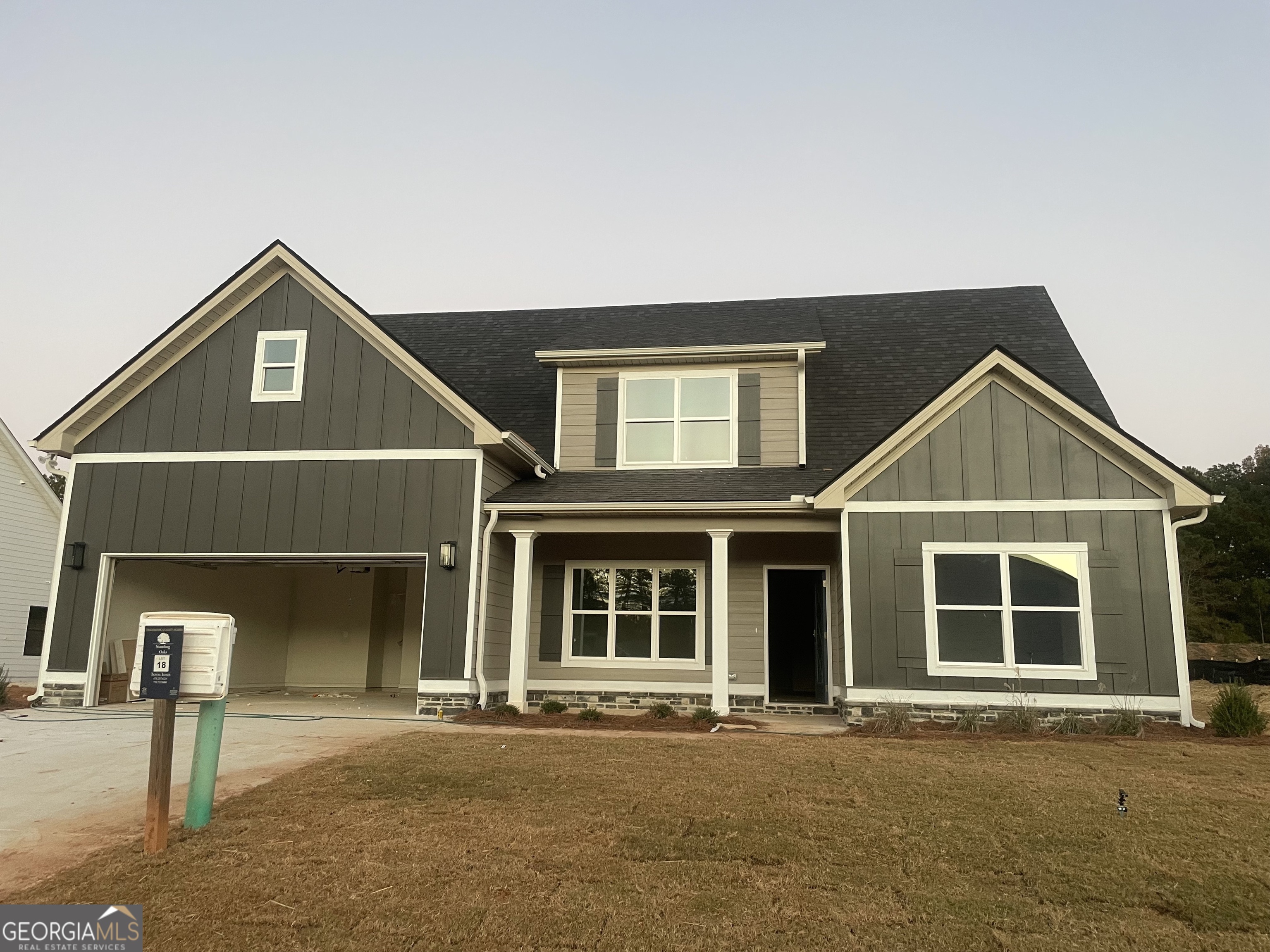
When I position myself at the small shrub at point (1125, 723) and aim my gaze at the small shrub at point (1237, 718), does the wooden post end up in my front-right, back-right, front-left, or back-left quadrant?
back-right

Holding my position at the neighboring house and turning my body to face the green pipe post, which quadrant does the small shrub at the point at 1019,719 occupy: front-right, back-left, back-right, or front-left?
front-left

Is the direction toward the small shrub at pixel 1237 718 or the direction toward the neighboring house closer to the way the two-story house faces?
the small shrub

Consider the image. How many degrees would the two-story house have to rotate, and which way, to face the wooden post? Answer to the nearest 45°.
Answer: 0° — it already faces it

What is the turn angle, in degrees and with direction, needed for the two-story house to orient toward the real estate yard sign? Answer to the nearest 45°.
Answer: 0° — it already faces it

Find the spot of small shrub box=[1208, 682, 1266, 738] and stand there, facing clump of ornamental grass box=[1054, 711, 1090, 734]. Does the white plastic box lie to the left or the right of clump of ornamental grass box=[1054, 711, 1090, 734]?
left

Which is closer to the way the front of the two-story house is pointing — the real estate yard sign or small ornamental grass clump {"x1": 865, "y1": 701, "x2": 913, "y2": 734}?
the real estate yard sign

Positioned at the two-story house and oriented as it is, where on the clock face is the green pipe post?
The green pipe post is roughly at 1 o'clock from the two-story house.

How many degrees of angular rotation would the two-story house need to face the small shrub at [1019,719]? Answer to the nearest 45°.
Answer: approximately 45° to its left

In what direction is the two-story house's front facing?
toward the camera

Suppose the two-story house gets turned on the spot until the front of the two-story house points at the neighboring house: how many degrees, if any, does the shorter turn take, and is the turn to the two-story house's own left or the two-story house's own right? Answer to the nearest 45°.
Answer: approximately 135° to the two-story house's own right
